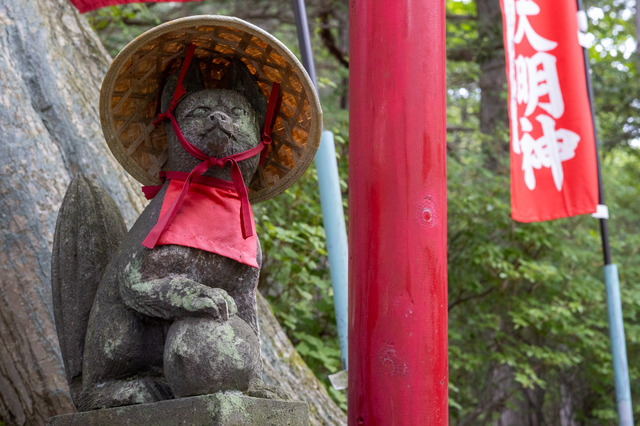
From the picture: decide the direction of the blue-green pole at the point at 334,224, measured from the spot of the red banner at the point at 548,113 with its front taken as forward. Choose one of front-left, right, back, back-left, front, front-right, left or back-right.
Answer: front-right

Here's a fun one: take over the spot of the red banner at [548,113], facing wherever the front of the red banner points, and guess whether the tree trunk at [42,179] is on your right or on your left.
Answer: on your right

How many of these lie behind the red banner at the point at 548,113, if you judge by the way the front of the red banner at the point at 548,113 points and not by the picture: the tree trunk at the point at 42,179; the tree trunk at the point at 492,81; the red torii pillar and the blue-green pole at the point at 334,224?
1

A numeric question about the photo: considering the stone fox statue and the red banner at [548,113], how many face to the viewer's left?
0

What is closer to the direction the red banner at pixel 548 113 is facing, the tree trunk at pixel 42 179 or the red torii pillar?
the red torii pillar

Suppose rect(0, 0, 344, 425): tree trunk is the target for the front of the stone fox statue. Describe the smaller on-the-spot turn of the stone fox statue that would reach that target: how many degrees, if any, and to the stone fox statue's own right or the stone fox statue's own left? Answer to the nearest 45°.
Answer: approximately 180°

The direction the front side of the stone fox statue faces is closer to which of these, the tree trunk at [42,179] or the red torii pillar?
the red torii pillar

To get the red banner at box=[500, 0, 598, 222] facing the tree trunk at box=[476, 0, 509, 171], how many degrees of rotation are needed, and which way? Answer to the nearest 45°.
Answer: approximately 180°

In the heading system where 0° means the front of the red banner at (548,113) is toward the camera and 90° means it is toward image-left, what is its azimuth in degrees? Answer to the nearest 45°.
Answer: approximately 0°

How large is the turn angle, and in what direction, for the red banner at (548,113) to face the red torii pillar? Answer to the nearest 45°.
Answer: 0° — it already faces it

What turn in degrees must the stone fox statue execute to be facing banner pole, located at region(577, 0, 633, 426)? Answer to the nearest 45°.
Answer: approximately 90° to its left
